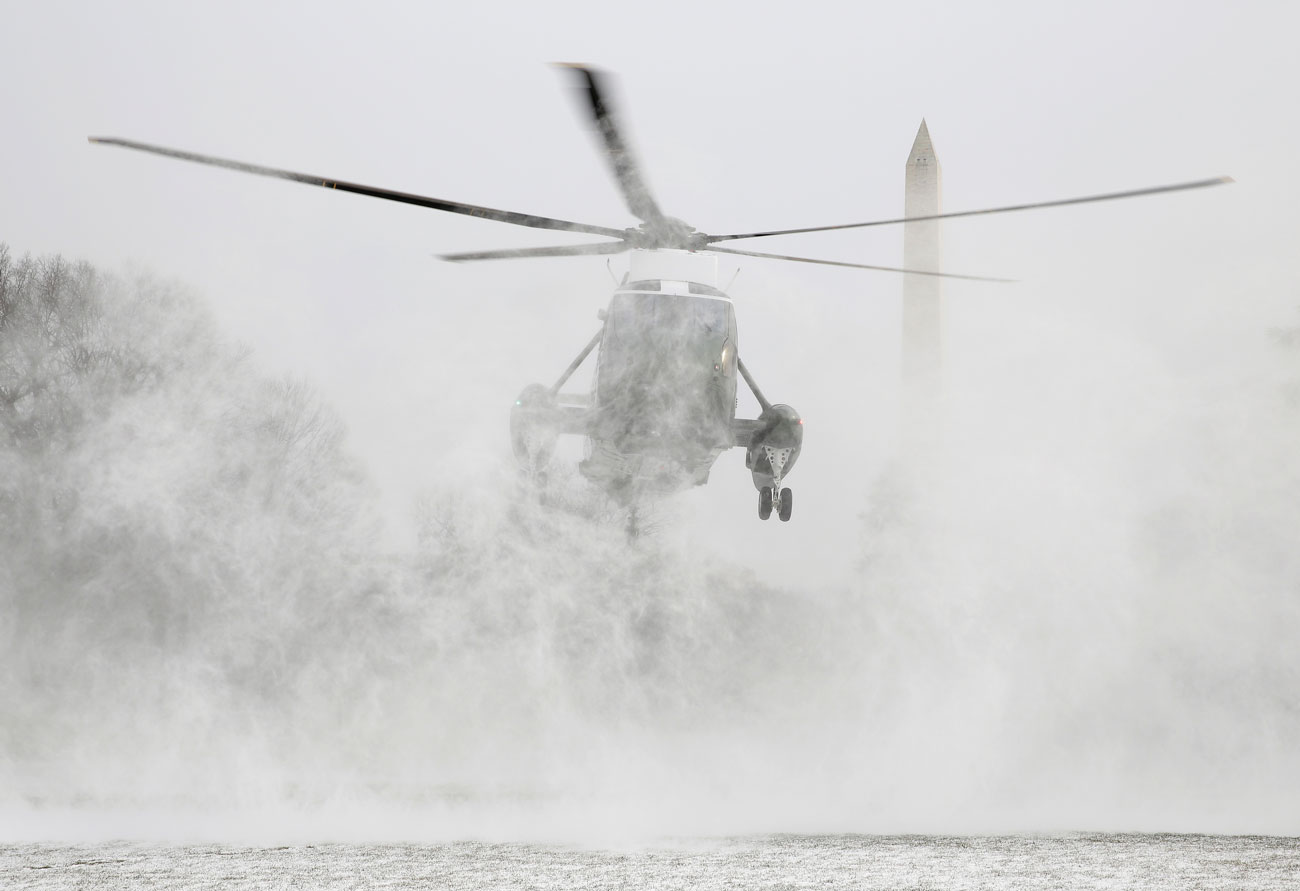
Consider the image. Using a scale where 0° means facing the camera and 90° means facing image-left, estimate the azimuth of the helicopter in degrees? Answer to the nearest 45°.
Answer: approximately 0°

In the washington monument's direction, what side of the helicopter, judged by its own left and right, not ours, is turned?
back
